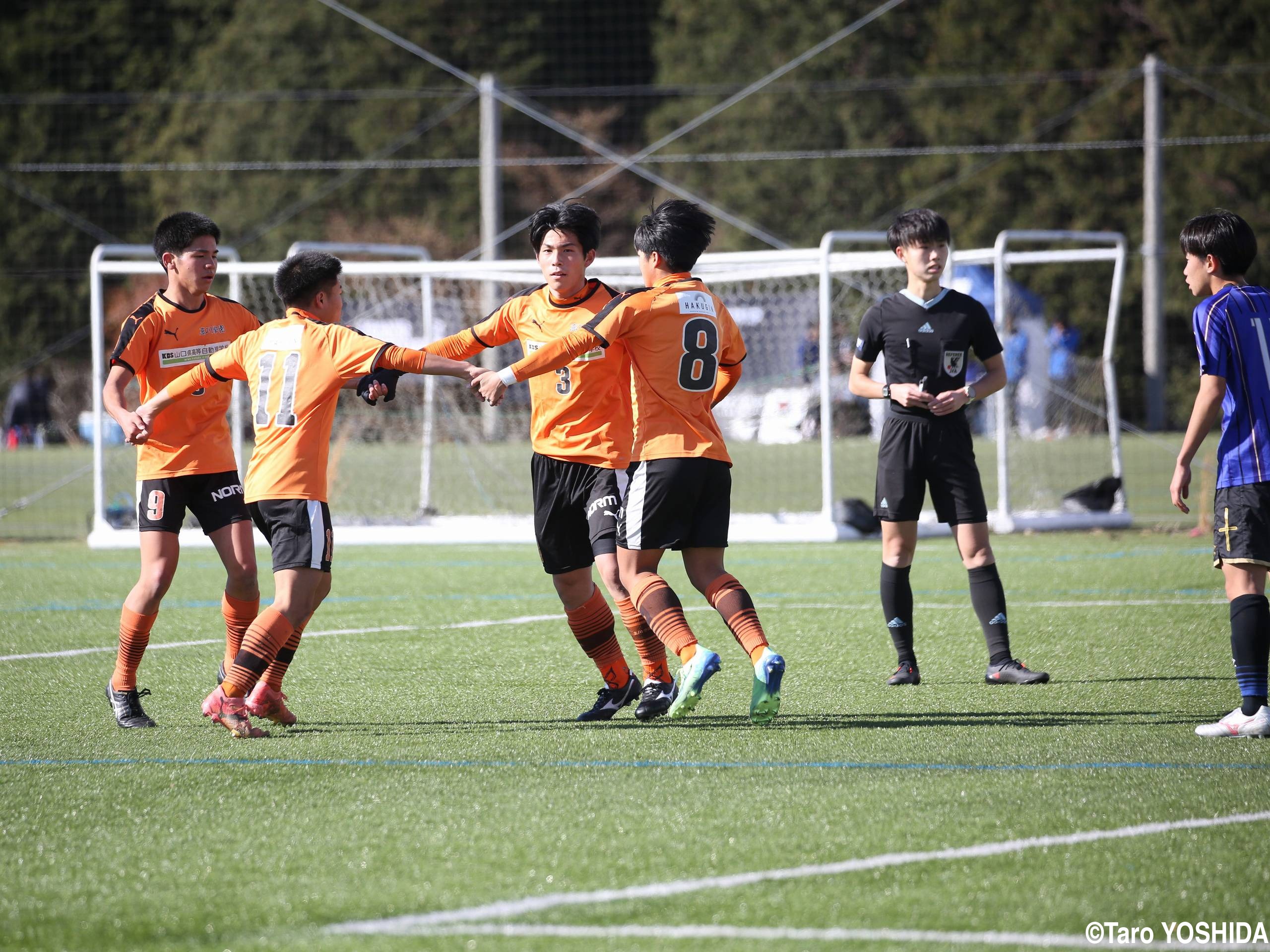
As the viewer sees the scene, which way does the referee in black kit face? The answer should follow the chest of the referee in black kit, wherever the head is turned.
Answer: toward the camera

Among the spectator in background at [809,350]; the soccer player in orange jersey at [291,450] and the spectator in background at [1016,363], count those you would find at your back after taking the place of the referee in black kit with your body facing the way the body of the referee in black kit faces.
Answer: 2

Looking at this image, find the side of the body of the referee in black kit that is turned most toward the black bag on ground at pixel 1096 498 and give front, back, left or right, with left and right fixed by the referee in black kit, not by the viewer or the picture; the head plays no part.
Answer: back

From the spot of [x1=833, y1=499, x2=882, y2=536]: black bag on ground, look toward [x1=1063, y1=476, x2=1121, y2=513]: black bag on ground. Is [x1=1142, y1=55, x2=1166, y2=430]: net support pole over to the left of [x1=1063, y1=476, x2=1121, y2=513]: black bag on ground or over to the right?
left

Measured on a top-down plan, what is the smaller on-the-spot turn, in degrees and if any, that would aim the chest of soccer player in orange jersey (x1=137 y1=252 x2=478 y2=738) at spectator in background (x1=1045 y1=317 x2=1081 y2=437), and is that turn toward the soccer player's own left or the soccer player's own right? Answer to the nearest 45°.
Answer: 0° — they already face them

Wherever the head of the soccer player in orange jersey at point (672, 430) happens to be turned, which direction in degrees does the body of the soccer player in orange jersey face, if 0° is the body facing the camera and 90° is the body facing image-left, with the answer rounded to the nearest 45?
approximately 135°

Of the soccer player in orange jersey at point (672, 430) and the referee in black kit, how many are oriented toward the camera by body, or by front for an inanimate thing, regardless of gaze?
1

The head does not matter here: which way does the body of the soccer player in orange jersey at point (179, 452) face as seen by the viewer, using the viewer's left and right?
facing the viewer and to the right of the viewer

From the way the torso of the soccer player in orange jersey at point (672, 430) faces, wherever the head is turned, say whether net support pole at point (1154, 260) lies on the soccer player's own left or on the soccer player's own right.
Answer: on the soccer player's own right

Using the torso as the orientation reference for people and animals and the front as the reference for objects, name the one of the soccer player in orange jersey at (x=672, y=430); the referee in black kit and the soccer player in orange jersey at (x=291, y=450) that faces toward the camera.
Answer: the referee in black kit

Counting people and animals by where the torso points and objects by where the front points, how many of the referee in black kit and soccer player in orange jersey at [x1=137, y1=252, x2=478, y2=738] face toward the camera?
1

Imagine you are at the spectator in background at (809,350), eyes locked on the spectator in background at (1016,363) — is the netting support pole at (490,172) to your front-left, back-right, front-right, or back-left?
back-left

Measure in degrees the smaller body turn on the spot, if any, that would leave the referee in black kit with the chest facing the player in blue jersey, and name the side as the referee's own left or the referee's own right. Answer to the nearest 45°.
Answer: approximately 45° to the referee's own left

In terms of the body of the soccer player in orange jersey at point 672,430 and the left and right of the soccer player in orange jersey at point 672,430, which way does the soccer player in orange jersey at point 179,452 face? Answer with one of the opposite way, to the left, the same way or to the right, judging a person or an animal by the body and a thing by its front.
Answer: the opposite way

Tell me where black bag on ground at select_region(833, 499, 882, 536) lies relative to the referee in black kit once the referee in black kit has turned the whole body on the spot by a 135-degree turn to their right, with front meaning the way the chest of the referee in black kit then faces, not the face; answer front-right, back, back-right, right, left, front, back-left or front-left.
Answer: front-right
